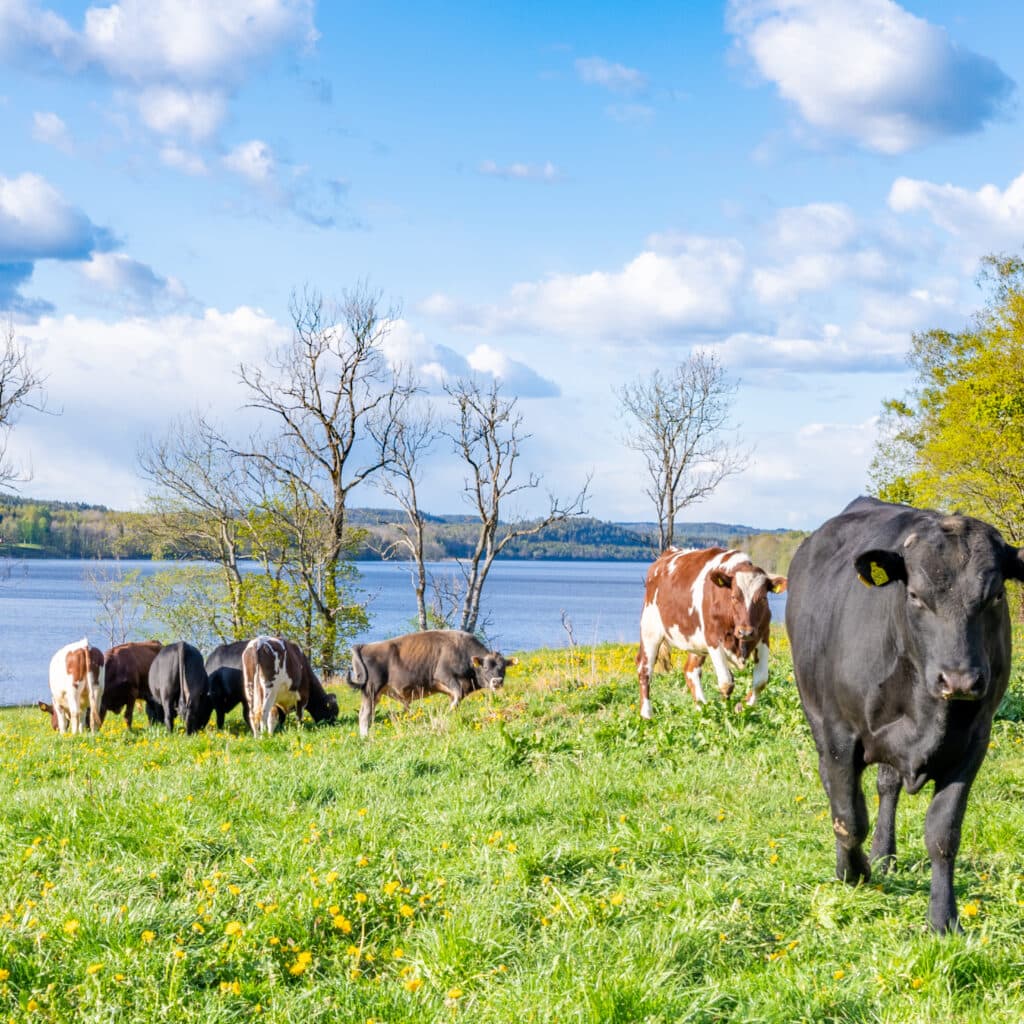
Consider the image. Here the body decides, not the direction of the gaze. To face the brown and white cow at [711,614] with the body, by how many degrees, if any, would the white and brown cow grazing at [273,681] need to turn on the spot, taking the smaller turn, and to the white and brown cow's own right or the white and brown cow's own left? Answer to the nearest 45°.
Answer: approximately 90° to the white and brown cow's own right

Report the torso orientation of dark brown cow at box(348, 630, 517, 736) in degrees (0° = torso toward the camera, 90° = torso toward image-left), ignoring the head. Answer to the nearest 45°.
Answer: approximately 270°

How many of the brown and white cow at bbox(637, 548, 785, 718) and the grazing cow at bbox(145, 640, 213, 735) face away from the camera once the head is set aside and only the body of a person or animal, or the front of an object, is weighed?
1

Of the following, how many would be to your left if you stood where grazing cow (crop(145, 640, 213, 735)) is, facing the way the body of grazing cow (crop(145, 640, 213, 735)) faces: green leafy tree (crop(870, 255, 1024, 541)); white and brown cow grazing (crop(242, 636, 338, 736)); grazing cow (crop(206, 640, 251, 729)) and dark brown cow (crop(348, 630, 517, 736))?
0

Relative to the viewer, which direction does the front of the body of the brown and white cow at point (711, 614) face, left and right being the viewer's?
facing the viewer and to the right of the viewer

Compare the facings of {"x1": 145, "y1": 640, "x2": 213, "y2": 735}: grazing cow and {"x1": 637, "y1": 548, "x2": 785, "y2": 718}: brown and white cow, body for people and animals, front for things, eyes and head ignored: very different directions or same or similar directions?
very different directions

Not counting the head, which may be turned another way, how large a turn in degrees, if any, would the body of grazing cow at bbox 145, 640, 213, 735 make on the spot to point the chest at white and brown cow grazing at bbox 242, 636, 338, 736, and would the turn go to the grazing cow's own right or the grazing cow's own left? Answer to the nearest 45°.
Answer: approximately 135° to the grazing cow's own right

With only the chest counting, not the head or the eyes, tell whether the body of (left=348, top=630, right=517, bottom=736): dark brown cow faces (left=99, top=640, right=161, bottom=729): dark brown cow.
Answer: no

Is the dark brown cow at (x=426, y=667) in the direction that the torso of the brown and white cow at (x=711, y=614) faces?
no

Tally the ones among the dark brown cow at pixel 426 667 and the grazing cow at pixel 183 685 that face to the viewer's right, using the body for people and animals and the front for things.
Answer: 1

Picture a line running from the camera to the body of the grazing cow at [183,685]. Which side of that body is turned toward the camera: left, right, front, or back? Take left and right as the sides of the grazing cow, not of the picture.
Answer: back

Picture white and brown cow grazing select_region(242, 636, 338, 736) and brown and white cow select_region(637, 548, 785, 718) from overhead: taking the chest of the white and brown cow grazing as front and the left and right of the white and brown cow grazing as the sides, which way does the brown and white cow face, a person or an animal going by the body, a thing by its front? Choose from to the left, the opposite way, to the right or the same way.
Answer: to the right

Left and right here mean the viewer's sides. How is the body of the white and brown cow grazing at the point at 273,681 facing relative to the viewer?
facing away from the viewer and to the right of the viewer

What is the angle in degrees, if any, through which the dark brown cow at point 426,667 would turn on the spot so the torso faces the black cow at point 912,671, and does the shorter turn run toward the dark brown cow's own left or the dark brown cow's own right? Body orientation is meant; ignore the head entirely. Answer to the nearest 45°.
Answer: approximately 90° to the dark brown cow's own right

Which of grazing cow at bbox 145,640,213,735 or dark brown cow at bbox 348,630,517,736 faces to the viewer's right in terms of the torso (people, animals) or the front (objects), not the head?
the dark brown cow

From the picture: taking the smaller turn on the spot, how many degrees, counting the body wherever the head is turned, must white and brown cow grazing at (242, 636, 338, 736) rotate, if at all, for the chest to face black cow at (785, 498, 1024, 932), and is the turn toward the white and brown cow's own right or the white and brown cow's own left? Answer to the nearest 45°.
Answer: approximately 135° to the white and brown cow's own right
